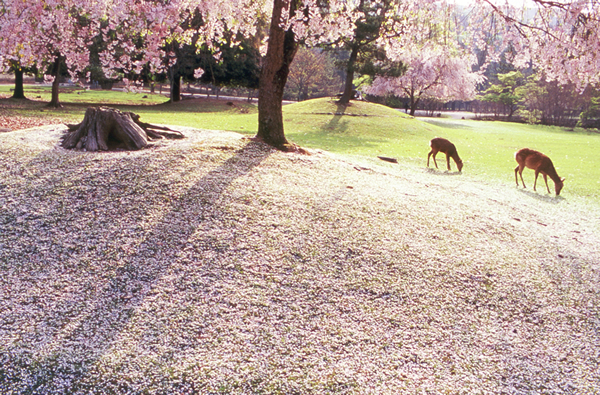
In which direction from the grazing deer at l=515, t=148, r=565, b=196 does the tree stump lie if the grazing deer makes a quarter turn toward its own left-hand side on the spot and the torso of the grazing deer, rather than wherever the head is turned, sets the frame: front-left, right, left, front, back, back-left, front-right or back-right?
back-left

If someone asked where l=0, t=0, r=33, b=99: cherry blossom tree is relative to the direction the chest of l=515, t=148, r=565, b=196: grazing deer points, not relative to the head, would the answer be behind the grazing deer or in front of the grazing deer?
behind

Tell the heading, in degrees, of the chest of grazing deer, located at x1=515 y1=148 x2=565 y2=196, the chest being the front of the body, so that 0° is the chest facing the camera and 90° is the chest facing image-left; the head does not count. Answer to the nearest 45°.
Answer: approximately 270°
